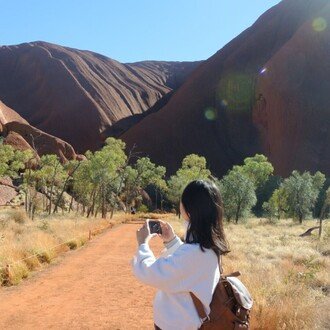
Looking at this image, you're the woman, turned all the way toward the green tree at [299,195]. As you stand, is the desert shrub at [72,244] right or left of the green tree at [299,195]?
left

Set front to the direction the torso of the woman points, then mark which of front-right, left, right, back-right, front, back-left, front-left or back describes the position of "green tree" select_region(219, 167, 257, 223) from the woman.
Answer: front-right

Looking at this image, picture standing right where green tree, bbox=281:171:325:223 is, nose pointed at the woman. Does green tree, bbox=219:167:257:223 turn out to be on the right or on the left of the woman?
right

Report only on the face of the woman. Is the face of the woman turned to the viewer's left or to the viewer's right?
to the viewer's left

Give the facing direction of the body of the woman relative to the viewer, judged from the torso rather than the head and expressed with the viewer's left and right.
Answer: facing away from the viewer and to the left of the viewer

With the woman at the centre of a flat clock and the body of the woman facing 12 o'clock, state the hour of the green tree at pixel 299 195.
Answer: The green tree is roughly at 2 o'clock from the woman.
